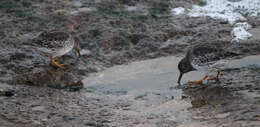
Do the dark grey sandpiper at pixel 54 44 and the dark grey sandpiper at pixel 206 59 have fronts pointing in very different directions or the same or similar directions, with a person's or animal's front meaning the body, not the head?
very different directions

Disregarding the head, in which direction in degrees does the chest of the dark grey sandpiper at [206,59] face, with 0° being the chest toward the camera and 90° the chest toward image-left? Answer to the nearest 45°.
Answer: approximately 90°

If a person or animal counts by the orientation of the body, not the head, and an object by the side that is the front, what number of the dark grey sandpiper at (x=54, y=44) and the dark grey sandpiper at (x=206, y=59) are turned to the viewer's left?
1

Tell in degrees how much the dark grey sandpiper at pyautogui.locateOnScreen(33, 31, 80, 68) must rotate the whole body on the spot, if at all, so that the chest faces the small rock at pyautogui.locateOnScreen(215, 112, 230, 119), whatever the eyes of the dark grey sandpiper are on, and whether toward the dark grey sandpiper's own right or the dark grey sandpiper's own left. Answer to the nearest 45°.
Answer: approximately 45° to the dark grey sandpiper's own right

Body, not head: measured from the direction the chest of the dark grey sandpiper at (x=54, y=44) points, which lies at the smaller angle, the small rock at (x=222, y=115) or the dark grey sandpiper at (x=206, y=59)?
the dark grey sandpiper

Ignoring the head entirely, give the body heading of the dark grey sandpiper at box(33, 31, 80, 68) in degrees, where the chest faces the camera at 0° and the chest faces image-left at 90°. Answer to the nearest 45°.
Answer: approximately 270°

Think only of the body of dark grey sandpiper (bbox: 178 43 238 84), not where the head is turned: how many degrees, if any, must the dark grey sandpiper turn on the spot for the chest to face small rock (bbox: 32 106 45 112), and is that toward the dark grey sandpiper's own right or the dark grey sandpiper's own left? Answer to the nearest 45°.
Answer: approximately 45° to the dark grey sandpiper's own left

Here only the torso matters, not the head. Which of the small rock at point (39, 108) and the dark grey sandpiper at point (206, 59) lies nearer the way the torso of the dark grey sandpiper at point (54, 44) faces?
the dark grey sandpiper

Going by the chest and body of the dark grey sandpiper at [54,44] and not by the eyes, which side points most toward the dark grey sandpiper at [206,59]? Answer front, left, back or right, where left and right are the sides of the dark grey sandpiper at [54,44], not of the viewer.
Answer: front

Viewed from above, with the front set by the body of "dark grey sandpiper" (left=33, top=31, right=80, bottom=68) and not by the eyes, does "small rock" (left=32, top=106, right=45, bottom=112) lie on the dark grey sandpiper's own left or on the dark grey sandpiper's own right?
on the dark grey sandpiper's own right

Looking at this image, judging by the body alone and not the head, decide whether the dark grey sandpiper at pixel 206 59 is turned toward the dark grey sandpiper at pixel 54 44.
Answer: yes
